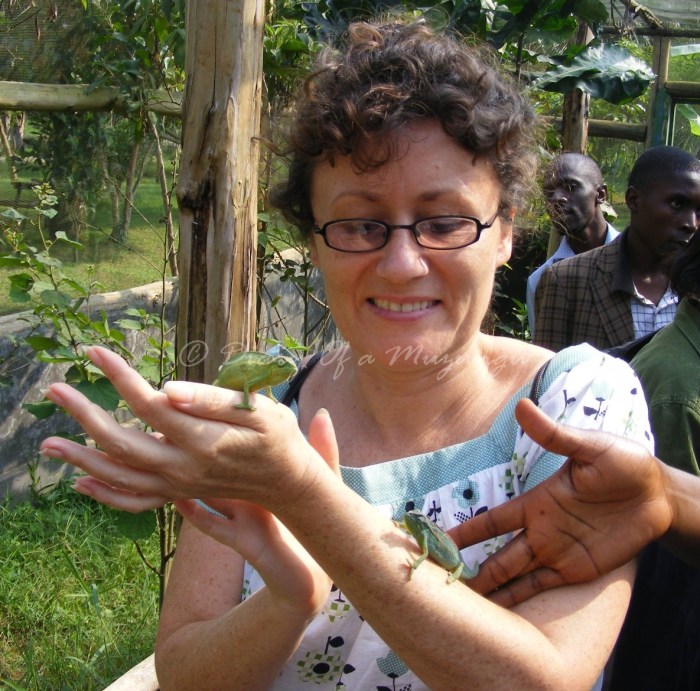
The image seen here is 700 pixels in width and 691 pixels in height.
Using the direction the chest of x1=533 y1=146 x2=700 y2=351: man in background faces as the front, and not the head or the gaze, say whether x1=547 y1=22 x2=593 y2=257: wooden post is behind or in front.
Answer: behind

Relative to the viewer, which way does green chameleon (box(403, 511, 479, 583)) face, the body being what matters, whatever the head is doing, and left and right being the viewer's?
facing to the left of the viewer

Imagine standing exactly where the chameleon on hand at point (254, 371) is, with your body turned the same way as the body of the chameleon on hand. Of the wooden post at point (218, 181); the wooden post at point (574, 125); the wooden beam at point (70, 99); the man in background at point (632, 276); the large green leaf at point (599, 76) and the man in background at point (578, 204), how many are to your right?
0

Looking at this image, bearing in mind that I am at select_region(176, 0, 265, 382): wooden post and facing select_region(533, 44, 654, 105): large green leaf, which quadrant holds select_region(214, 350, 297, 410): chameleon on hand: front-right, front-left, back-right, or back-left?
back-right

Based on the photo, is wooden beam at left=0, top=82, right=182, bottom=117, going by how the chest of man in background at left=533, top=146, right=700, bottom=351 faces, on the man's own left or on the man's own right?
on the man's own right

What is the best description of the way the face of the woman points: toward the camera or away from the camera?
toward the camera

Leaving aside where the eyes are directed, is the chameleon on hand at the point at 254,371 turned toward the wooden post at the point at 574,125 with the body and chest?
no

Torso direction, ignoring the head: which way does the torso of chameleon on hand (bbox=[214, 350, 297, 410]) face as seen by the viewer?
to the viewer's right

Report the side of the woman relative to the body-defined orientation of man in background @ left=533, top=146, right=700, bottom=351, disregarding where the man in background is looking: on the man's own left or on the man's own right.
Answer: on the man's own right

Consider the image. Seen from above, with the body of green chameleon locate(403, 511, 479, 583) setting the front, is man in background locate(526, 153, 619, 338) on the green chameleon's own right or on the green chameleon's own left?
on the green chameleon's own right

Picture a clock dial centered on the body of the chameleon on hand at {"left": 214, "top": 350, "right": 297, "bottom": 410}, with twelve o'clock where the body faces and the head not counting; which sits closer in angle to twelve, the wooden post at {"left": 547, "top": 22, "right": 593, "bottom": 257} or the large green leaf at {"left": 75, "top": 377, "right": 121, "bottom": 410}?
the wooden post

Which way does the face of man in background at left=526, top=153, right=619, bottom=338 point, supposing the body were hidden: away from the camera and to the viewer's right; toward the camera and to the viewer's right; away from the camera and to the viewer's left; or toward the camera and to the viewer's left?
toward the camera and to the viewer's left

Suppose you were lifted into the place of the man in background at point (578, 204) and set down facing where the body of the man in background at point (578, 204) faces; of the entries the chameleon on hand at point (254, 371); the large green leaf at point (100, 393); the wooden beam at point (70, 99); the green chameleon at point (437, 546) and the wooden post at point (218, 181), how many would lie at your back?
0

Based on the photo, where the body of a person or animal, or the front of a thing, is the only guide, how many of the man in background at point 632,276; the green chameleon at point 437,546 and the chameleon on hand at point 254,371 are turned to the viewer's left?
1

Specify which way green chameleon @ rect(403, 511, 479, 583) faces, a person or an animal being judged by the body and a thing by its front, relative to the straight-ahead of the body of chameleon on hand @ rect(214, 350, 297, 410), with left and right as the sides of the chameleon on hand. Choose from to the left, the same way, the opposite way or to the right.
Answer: the opposite way
